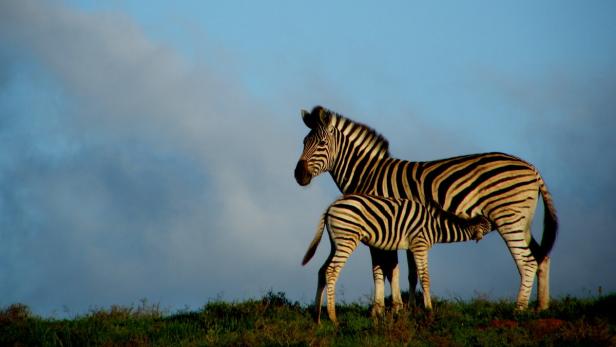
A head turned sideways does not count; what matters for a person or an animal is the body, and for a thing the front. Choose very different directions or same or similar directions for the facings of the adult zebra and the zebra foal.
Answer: very different directions

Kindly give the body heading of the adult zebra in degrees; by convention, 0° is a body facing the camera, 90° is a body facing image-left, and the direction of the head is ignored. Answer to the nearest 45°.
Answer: approximately 90°

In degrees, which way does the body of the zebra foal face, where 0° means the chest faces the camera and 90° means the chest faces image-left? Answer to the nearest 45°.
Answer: approximately 270°
